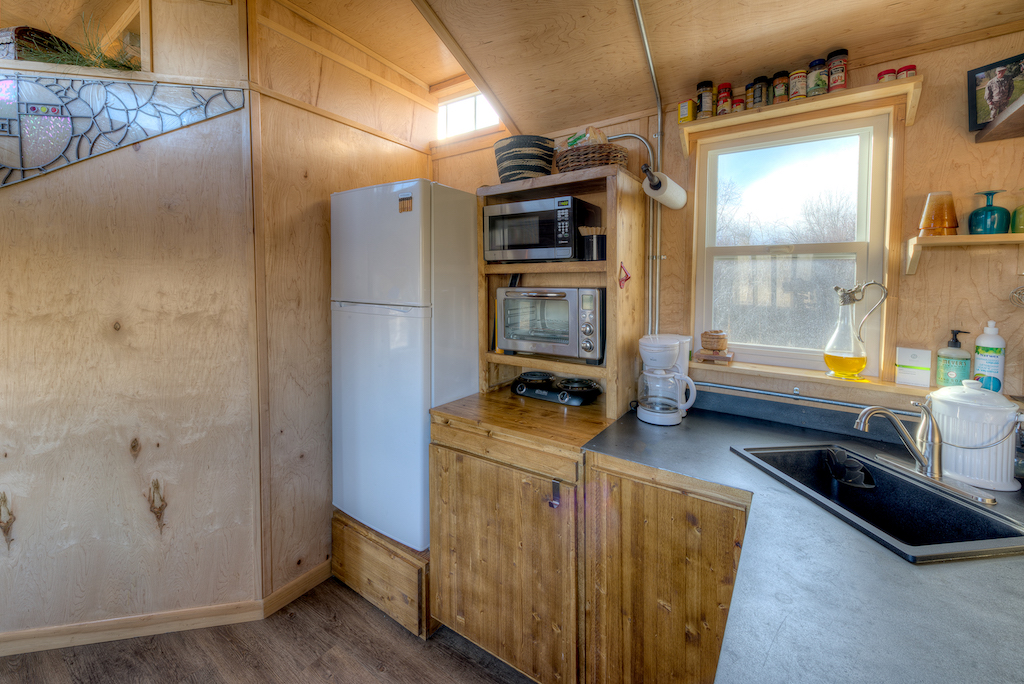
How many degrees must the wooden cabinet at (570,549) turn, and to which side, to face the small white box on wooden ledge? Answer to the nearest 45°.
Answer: approximately 135° to its left

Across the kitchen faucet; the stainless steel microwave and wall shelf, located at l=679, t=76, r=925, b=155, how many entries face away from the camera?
0

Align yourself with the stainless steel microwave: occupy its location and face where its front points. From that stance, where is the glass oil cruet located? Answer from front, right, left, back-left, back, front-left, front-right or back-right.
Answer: back-left

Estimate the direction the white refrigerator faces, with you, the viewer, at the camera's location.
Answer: facing the viewer and to the left of the viewer

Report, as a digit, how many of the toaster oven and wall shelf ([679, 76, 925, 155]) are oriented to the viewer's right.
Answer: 0

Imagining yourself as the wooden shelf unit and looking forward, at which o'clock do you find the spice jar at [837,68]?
The spice jar is roughly at 8 o'clock from the wooden shelf unit.

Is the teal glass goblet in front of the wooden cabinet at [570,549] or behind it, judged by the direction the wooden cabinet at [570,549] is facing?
behind

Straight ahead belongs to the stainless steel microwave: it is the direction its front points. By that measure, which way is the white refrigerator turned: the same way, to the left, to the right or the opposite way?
the same way

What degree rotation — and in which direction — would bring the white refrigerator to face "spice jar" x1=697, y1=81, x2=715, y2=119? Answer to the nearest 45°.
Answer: approximately 135° to its left

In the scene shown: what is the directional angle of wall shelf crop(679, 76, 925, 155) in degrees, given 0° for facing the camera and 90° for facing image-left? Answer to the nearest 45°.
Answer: approximately 45°

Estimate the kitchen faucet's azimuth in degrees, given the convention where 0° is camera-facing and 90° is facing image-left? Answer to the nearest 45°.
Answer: approximately 45°

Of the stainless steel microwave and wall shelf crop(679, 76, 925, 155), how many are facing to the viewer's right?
0

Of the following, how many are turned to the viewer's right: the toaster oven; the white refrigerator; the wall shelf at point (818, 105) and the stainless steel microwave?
0

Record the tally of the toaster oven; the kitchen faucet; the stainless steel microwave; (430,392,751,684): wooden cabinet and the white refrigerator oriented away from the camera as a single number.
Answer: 0
